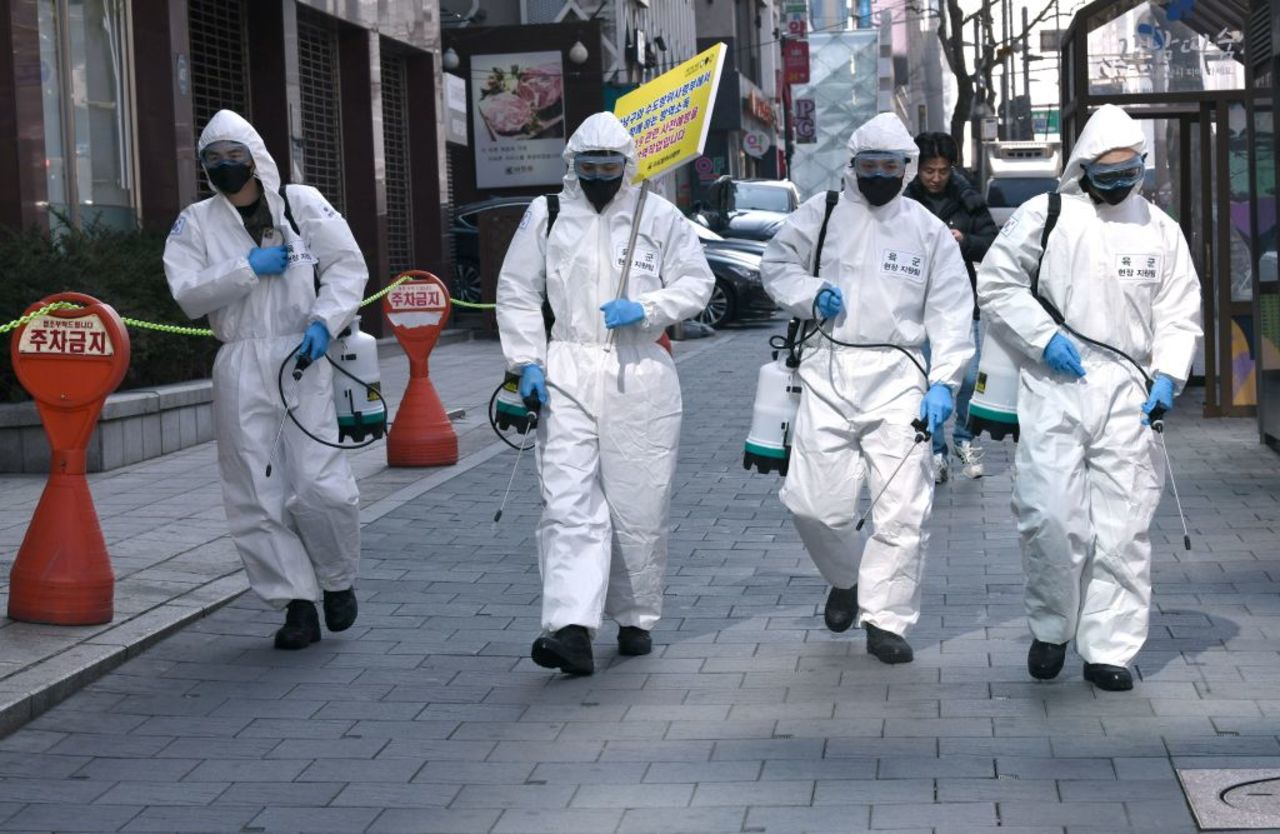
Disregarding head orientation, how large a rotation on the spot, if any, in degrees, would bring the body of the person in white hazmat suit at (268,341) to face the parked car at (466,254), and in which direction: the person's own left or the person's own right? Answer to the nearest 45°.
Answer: approximately 180°

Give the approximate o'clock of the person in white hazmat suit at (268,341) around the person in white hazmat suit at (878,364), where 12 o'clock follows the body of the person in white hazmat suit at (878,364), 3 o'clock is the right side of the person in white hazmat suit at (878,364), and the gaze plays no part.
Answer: the person in white hazmat suit at (268,341) is roughly at 3 o'clock from the person in white hazmat suit at (878,364).

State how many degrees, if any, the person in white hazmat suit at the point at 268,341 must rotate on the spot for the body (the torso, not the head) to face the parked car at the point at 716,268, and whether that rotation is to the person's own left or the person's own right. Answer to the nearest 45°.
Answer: approximately 180°

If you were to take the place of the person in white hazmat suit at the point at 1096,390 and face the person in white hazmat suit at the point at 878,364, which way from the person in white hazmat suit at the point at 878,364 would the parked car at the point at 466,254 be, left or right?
right

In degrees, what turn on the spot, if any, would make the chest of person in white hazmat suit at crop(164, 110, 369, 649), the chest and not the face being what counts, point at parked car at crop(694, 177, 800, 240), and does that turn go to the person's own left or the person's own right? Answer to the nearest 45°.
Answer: approximately 180°

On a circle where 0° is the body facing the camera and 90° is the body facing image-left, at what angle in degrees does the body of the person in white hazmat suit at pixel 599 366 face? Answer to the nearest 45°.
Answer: approximately 0°

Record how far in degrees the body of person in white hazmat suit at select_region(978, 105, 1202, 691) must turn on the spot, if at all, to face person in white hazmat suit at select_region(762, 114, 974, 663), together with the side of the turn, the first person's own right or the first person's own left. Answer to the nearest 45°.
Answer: approximately 135° to the first person's own right
